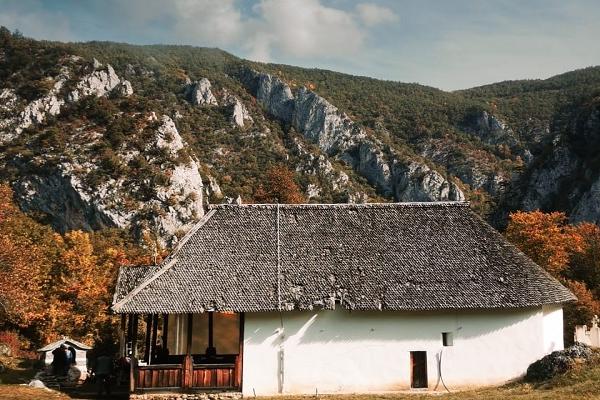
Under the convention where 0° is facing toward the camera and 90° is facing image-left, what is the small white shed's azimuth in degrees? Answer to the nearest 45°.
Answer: approximately 0°

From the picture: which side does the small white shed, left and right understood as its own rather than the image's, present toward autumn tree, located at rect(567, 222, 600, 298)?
left

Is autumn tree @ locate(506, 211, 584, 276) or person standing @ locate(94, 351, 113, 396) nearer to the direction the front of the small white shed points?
the person standing
